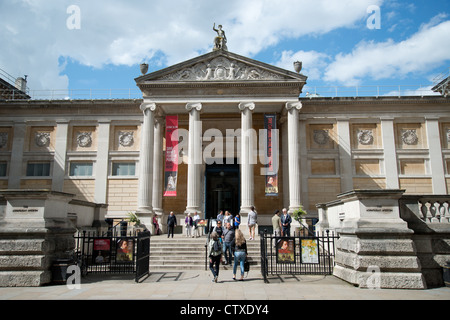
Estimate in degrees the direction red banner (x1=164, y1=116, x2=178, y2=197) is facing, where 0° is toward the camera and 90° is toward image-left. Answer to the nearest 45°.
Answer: approximately 0°

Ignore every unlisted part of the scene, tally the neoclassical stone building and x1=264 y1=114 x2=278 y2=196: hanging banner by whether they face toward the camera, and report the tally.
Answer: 2

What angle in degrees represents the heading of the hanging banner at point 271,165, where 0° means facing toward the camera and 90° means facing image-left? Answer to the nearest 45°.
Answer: approximately 0°

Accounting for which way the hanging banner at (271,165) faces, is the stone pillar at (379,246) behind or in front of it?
in front

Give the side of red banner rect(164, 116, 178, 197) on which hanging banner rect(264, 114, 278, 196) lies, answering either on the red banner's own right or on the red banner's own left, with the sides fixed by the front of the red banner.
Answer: on the red banner's own left

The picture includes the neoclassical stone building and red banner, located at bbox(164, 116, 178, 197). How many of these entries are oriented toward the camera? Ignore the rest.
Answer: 2
